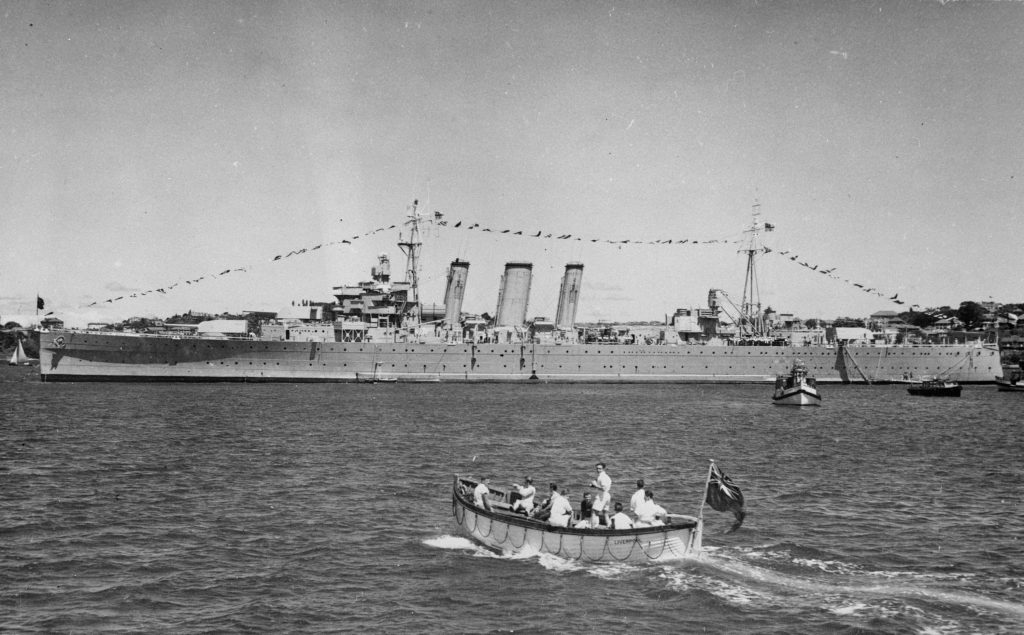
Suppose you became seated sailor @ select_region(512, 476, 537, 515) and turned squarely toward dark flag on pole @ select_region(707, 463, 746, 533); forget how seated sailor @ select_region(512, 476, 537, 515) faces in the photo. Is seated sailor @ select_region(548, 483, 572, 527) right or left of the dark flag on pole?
right

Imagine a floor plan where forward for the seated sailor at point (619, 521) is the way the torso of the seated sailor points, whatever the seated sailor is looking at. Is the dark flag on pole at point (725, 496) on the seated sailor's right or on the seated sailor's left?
on the seated sailor's right
